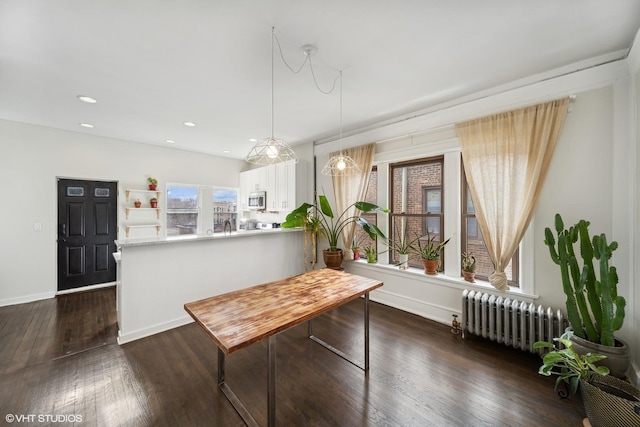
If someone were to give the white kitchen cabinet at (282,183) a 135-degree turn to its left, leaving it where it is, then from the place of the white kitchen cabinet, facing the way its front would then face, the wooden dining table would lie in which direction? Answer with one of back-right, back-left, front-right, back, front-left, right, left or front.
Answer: right

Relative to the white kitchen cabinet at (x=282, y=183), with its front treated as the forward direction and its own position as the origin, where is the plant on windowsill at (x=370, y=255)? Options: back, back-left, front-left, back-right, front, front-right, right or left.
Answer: left

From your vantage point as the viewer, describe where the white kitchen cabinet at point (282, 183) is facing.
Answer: facing the viewer and to the left of the viewer

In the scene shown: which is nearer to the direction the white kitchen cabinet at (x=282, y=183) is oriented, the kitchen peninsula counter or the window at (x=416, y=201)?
the kitchen peninsula counter

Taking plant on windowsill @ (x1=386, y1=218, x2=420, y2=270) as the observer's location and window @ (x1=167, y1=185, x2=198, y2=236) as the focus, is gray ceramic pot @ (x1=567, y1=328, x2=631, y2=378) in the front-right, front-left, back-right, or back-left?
back-left

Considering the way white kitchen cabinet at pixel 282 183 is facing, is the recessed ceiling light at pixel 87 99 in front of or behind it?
in front

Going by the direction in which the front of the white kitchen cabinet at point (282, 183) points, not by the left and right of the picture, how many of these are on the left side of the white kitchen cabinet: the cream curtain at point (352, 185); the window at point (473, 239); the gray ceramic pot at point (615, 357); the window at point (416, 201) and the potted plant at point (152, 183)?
4

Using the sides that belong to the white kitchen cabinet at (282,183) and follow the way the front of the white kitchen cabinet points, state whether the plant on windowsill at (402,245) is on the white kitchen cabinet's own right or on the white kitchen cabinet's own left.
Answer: on the white kitchen cabinet's own left

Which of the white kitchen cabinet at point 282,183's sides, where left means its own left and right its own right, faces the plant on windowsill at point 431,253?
left

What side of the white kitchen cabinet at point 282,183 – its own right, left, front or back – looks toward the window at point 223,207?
right

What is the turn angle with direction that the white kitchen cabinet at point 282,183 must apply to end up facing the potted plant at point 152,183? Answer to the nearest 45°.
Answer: approximately 45° to its right

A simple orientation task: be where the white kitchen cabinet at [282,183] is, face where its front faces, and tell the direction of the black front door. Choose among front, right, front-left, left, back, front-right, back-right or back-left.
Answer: front-right

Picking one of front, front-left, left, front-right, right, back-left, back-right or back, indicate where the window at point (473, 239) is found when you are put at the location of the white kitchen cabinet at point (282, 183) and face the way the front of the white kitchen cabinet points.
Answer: left

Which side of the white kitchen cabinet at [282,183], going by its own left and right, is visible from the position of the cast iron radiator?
left

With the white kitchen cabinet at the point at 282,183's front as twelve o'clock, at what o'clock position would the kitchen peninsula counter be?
The kitchen peninsula counter is roughly at 12 o'clock from the white kitchen cabinet.

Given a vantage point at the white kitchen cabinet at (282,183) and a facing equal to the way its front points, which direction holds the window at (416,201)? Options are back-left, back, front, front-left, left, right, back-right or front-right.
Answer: left

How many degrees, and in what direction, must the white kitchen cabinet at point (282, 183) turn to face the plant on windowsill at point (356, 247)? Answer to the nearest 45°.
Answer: approximately 90° to its left
